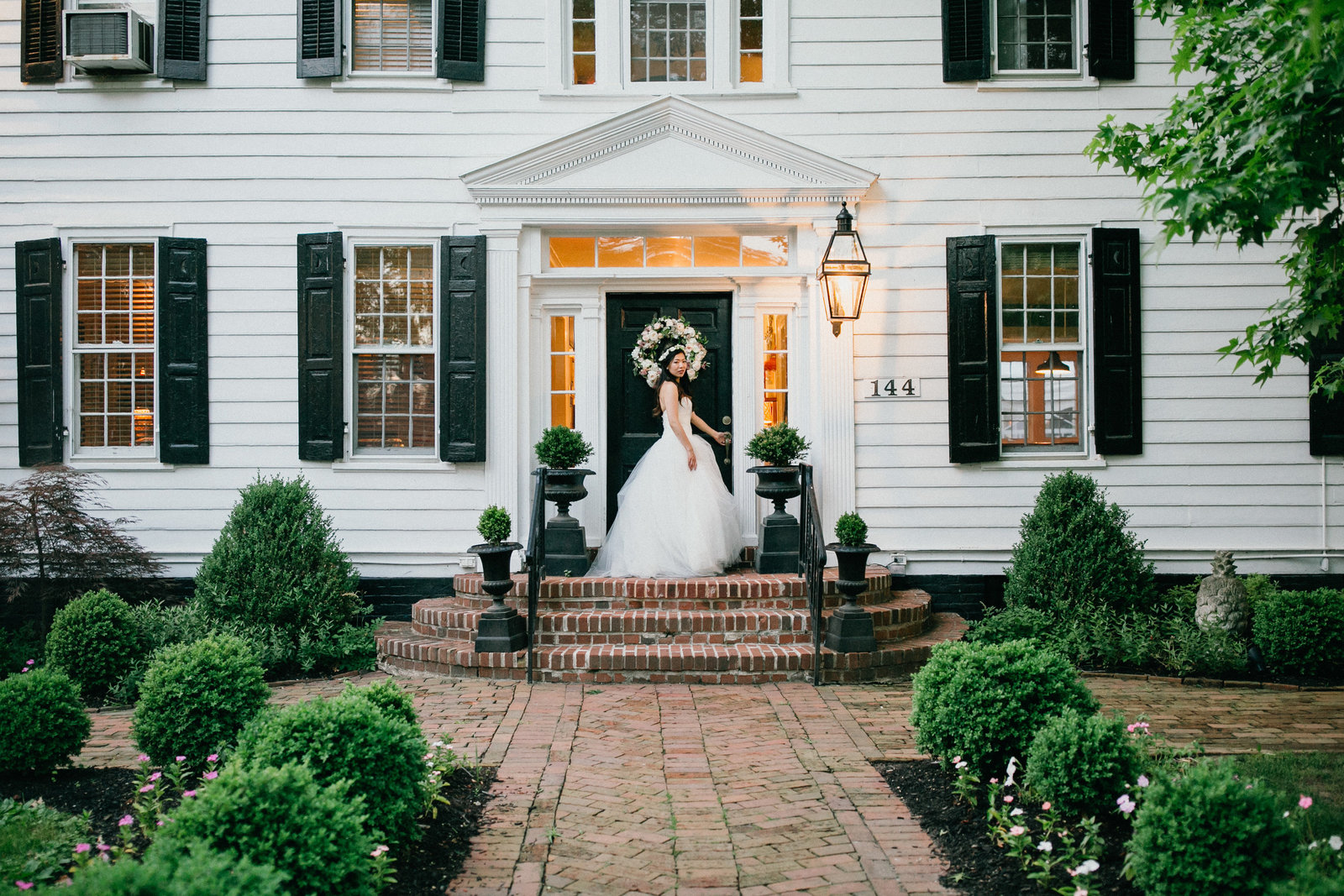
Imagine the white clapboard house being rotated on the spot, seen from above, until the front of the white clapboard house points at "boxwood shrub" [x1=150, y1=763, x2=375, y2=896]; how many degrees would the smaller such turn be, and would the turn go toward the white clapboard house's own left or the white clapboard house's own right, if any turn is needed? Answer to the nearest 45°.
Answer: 0° — it already faces it

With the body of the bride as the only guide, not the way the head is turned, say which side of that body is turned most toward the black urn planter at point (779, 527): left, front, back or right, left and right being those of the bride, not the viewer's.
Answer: front

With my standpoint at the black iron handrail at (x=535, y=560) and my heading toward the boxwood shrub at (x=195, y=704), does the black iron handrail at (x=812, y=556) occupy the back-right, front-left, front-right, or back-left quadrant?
back-left

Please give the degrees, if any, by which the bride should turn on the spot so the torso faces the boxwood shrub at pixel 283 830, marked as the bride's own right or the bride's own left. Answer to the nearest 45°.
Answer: approximately 90° to the bride's own right

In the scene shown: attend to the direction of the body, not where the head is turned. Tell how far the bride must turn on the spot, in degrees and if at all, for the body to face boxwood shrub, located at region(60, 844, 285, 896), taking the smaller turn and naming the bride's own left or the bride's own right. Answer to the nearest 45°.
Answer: approximately 90° to the bride's own right

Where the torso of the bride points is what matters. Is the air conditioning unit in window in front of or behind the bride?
behind

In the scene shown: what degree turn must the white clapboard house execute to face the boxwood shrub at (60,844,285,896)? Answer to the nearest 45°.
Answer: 0° — it already faces it

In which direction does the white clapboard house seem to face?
toward the camera

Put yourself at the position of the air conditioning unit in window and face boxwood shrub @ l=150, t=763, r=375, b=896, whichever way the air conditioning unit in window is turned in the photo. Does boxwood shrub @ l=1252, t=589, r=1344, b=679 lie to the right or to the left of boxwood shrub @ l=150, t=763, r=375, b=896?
left

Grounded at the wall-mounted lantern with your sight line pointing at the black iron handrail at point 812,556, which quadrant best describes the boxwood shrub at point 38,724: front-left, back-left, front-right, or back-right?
front-right
